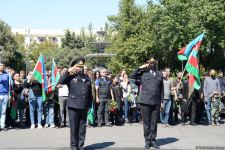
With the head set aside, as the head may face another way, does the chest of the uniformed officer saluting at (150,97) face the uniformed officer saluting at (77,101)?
no

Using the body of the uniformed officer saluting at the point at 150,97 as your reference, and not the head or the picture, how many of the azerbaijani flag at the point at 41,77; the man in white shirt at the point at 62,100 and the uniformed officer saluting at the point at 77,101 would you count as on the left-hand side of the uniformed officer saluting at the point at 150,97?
0

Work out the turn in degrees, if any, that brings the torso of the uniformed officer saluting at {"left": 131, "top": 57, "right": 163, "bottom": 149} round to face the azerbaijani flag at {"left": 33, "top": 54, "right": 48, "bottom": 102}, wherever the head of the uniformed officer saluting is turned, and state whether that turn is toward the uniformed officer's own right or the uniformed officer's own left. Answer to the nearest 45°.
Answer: approximately 135° to the uniformed officer's own right

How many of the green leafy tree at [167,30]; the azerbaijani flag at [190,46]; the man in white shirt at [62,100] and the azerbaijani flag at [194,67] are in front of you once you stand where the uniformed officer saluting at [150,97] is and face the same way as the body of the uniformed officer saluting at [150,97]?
0

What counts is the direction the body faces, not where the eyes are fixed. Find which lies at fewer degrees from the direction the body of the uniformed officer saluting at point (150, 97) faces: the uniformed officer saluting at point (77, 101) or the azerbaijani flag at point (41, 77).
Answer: the uniformed officer saluting

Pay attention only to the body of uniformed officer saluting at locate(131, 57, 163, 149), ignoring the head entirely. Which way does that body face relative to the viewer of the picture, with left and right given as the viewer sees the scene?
facing the viewer

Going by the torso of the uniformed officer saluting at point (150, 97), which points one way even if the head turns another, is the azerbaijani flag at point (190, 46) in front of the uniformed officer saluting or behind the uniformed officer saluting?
behind

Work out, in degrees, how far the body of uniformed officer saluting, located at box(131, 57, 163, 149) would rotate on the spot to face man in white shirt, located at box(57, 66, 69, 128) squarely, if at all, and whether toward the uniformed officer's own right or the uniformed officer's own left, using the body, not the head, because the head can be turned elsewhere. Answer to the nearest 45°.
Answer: approximately 135° to the uniformed officer's own right

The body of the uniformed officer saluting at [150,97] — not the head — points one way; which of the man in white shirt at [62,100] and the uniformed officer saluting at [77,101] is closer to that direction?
the uniformed officer saluting

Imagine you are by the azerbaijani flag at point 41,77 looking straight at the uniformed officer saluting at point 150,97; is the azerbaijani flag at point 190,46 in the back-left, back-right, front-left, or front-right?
front-left

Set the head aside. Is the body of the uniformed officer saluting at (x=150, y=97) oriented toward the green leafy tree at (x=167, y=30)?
no
